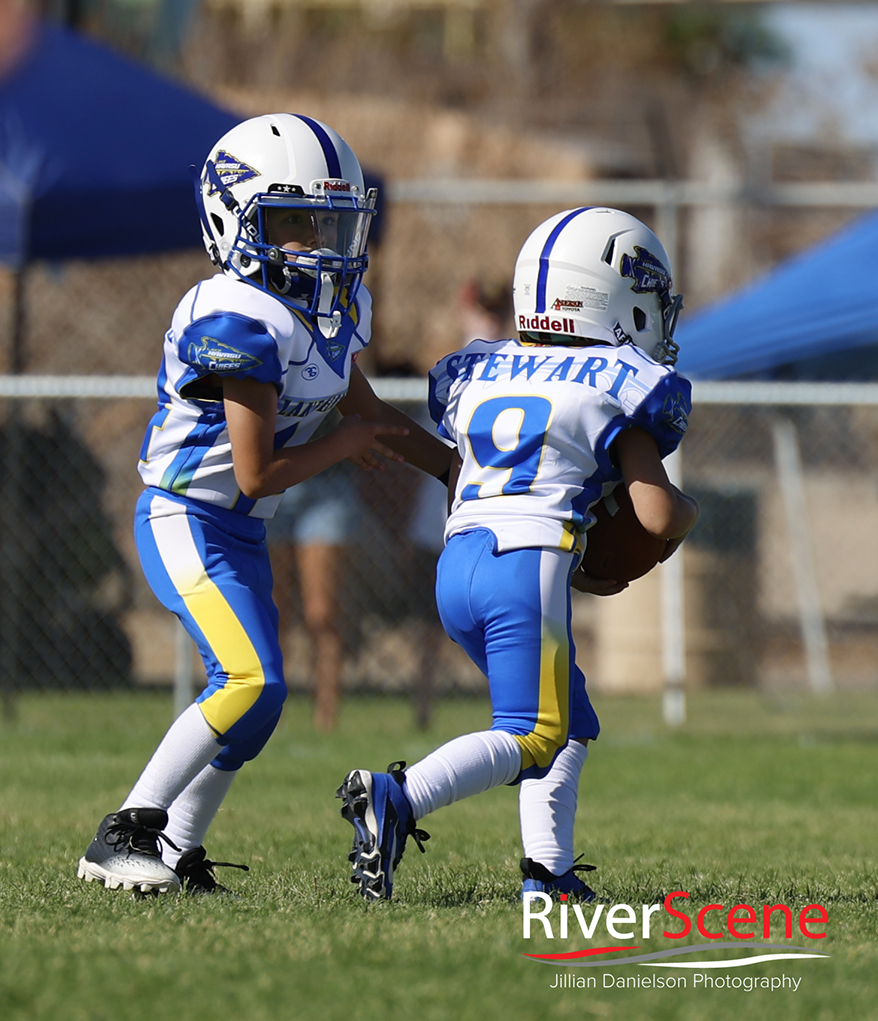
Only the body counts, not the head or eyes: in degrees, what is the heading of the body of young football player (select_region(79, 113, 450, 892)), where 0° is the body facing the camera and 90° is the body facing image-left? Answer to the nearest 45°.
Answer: approximately 315°

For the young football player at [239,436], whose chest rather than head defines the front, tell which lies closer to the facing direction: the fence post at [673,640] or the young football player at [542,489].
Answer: the young football player

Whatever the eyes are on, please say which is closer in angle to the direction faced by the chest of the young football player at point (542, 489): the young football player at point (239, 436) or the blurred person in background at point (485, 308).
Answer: the blurred person in background

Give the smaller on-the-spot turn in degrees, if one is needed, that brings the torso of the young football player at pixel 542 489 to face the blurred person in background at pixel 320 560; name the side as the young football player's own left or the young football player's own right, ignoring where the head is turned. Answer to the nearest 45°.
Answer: approximately 45° to the young football player's own left

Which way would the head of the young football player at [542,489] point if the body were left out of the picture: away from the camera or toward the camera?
away from the camera

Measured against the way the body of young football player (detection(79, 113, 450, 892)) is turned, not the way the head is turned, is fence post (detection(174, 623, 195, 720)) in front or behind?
behind

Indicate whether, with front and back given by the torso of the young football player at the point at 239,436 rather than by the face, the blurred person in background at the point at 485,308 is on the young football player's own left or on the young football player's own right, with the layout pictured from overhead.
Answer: on the young football player's own left

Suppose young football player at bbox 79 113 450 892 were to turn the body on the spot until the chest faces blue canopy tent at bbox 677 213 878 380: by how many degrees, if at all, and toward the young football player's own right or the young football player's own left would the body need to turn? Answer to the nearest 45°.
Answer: approximately 90° to the young football player's own left

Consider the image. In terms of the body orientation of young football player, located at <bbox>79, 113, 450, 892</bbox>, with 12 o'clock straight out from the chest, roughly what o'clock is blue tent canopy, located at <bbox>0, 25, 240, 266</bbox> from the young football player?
The blue tent canopy is roughly at 7 o'clock from the young football player.

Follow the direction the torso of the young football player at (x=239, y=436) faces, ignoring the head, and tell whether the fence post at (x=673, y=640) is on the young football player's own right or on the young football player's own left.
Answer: on the young football player's own left

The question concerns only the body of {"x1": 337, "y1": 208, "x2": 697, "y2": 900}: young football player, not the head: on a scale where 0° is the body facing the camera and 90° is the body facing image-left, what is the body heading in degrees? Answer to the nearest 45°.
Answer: approximately 225°

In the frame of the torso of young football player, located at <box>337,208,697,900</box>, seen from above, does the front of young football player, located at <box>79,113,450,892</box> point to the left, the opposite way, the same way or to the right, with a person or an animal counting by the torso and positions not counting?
to the right
